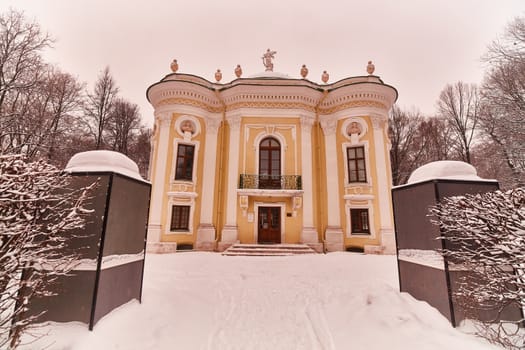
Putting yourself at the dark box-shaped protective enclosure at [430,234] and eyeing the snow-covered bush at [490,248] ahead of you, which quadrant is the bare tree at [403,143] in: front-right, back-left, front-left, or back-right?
back-left

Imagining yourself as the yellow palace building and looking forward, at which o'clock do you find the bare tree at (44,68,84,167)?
The bare tree is roughly at 3 o'clock from the yellow palace building.

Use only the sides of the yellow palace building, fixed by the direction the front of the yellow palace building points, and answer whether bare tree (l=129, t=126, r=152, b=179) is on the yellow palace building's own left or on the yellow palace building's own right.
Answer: on the yellow palace building's own right

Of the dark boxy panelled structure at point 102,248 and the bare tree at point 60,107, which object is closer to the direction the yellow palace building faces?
the dark boxy panelled structure

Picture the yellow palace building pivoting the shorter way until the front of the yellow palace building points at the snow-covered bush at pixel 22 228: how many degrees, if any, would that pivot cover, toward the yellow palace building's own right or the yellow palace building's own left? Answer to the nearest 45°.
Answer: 0° — it already faces it

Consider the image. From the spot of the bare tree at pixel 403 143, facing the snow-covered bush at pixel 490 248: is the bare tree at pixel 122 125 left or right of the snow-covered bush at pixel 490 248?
right

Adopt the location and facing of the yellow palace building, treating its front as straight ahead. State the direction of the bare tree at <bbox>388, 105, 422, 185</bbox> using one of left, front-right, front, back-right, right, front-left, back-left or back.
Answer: back-left

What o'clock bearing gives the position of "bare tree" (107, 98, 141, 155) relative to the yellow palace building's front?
The bare tree is roughly at 4 o'clock from the yellow palace building.

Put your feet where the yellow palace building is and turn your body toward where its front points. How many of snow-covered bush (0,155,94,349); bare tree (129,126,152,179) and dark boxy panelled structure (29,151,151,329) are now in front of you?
2

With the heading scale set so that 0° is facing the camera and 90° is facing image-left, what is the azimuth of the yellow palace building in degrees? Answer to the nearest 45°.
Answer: approximately 0°
